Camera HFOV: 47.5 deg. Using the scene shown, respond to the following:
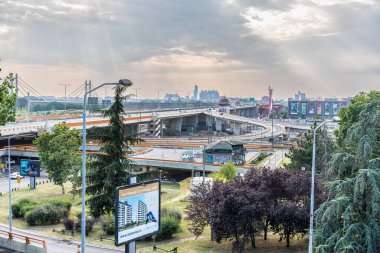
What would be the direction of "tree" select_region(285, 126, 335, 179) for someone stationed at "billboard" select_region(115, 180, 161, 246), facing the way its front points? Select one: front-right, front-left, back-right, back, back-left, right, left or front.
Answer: left

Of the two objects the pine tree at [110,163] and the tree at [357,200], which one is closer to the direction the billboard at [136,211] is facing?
the tree

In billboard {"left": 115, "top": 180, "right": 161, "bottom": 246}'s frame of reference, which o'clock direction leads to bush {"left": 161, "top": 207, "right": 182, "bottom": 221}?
The bush is roughly at 8 o'clock from the billboard.

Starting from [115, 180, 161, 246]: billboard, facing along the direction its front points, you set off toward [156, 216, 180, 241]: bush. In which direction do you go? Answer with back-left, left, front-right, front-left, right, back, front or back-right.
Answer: back-left

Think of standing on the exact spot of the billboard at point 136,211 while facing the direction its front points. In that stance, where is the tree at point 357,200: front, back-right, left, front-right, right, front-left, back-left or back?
front-left

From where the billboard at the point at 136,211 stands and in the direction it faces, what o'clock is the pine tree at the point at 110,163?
The pine tree is roughly at 7 o'clock from the billboard.

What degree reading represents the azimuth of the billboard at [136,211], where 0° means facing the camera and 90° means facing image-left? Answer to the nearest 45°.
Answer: approximately 315°

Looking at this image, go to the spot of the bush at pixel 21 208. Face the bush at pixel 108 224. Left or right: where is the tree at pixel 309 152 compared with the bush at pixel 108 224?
left
